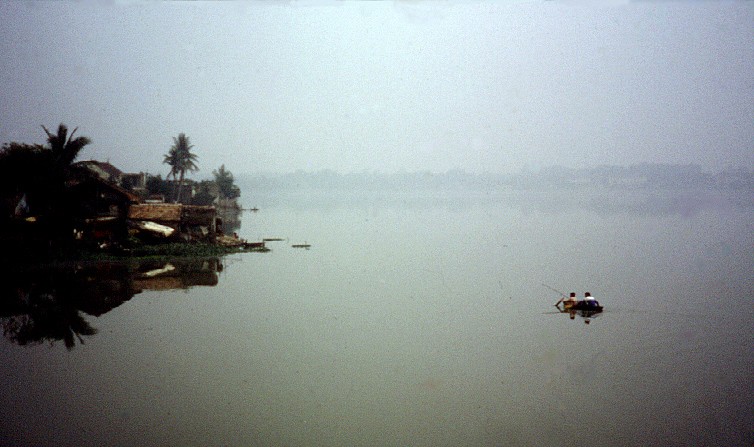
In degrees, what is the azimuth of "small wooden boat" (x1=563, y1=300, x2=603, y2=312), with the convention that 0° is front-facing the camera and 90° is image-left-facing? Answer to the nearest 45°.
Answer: approximately 90°
